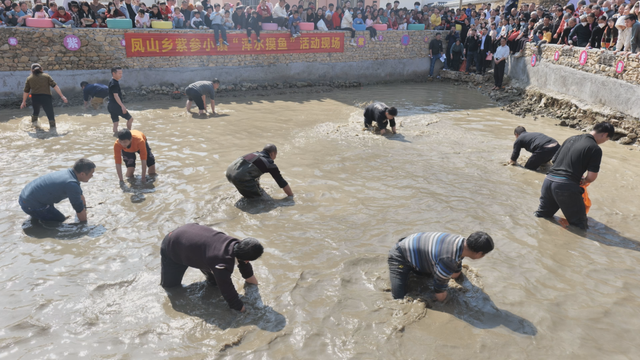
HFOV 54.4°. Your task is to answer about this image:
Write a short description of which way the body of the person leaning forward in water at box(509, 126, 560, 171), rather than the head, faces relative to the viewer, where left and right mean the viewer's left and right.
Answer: facing to the left of the viewer

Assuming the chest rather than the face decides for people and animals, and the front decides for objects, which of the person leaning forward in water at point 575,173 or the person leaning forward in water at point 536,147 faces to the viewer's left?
the person leaning forward in water at point 536,147

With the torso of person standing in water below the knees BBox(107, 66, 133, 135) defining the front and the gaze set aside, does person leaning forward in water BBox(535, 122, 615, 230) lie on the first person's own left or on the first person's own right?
on the first person's own right

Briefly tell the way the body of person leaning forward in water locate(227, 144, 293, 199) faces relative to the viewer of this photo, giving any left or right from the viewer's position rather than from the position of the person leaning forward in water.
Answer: facing to the right of the viewer

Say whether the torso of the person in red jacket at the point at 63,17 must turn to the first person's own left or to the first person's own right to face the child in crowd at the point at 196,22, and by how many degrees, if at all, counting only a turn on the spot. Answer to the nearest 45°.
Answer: approximately 90° to the first person's own left

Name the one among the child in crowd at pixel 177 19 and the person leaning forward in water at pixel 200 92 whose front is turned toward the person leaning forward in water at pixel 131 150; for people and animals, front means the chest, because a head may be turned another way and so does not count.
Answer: the child in crowd
